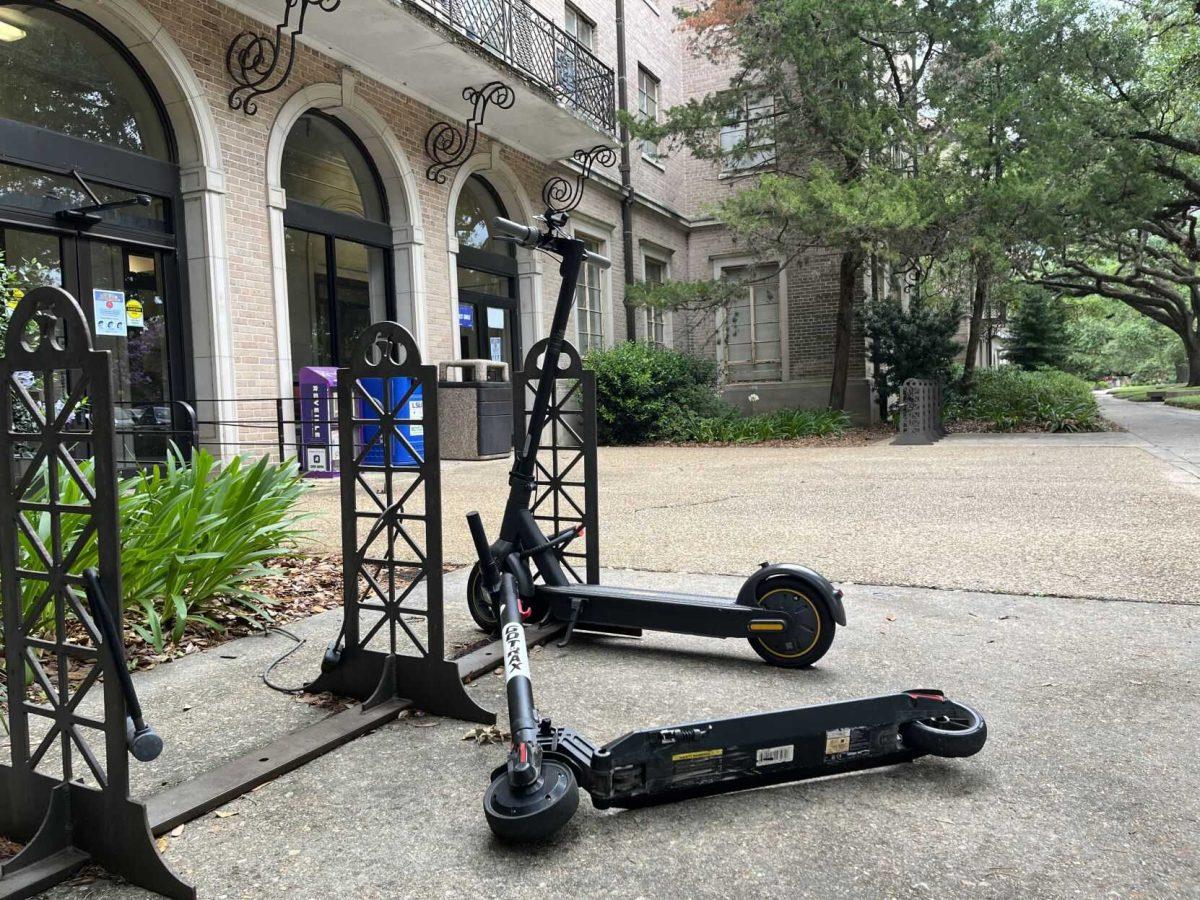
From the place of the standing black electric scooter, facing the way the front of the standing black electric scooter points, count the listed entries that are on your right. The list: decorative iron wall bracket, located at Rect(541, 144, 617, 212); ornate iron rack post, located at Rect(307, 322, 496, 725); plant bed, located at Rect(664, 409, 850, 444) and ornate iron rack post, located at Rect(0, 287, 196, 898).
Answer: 2

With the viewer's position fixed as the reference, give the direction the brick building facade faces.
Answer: facing the viewer and to the right of the viewer

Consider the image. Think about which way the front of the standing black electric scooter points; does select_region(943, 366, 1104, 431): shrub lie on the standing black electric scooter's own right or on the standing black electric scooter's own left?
on the standing black electric scooter's own right

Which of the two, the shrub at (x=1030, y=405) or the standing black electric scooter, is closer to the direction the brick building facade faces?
the standing black electric scooter

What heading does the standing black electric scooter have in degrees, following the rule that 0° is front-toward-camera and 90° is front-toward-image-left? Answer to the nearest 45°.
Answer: approximately 90°

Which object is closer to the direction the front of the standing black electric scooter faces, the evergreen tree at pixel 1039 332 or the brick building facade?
the brick building facade

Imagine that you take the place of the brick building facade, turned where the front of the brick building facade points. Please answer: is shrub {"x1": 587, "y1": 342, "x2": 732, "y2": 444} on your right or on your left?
on your left

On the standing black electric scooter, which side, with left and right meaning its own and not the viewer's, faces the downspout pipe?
right

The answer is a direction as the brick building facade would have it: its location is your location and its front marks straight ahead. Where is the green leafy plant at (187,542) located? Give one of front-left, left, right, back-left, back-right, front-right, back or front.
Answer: front-right

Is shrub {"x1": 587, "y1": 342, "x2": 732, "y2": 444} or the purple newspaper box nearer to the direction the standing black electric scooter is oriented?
the purple newspaper box

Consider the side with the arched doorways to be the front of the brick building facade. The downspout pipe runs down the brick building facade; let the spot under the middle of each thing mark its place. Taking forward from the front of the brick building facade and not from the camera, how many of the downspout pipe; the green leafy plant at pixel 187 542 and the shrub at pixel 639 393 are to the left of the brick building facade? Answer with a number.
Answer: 2

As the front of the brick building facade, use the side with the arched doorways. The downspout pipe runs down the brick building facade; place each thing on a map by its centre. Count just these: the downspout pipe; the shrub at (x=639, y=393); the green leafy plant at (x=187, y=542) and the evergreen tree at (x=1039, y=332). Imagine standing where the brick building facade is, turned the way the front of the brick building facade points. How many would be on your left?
3

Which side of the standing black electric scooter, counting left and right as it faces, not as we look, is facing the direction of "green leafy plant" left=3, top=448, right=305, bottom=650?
front

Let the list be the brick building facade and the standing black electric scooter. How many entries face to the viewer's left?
1

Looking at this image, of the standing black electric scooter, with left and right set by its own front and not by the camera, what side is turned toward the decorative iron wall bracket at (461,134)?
right
